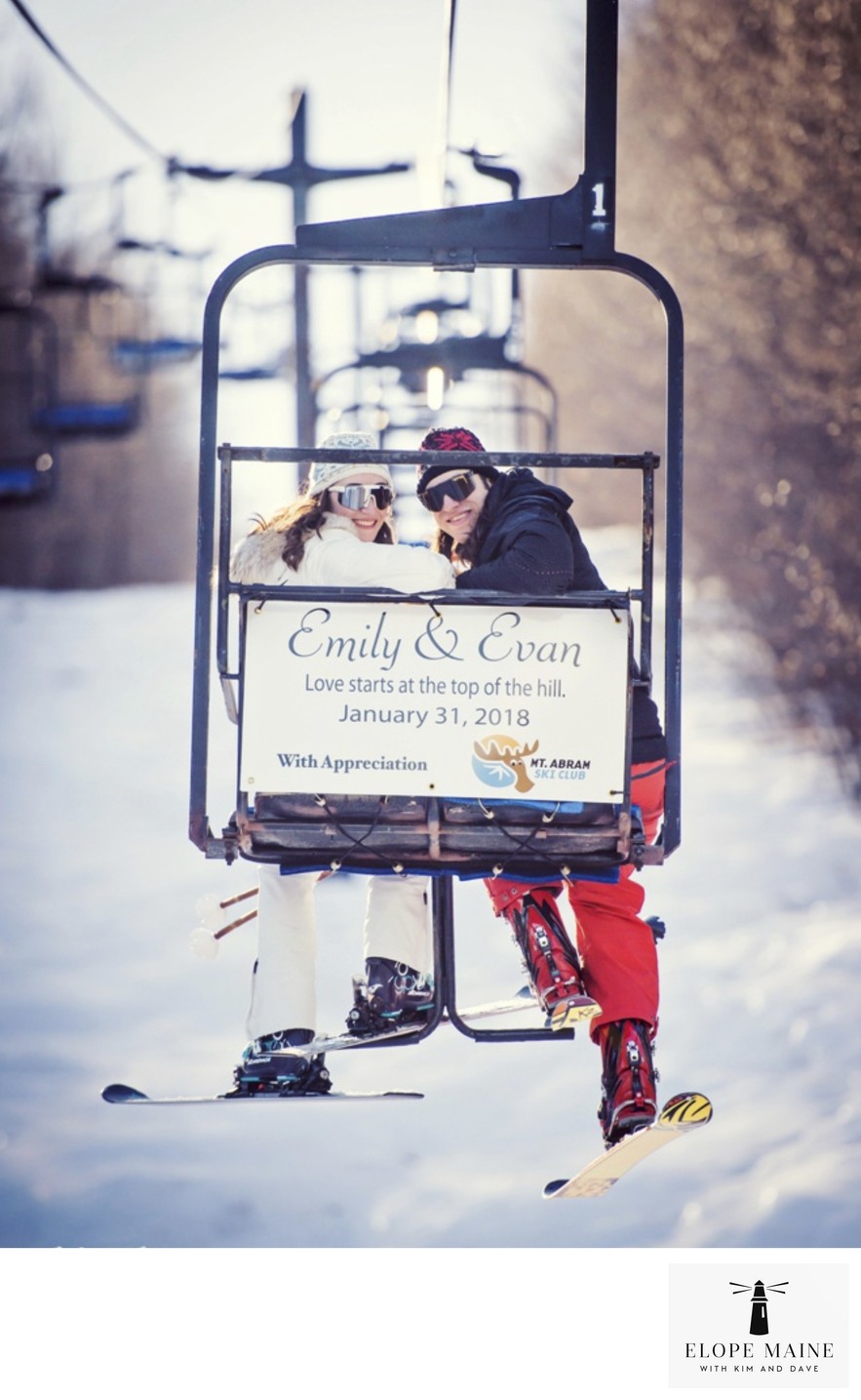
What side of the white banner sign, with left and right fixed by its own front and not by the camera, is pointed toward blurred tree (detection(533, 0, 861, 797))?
back

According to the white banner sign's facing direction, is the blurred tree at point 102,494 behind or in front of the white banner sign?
behind

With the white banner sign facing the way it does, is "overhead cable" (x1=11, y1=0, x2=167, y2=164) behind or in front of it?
behind
